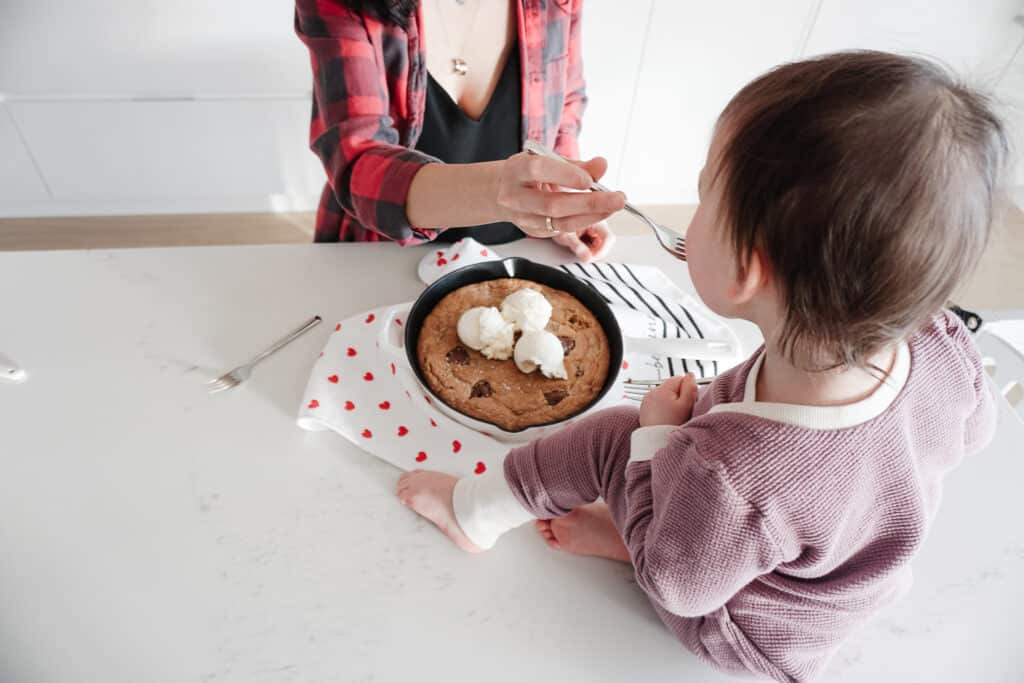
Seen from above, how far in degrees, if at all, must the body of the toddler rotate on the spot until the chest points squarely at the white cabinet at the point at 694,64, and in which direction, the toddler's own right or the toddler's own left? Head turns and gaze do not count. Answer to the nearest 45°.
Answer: approximately 45° to the toddler's own right

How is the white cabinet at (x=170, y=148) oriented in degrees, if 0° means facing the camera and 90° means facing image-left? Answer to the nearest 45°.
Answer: approximately 0°

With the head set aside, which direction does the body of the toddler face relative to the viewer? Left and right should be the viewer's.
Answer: facing away from the viewer and to the left of the viewer

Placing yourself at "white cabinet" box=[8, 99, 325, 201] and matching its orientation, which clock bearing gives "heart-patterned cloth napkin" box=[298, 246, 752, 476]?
The heart-patterned cloth napkin is roughly at 12 o'clock from the white cabinet.

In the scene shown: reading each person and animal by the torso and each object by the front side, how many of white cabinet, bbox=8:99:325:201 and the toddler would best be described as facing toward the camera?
1

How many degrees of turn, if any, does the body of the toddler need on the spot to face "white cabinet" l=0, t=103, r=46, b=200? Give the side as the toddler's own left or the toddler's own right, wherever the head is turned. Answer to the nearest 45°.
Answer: approximately 45° to the toddler's own left

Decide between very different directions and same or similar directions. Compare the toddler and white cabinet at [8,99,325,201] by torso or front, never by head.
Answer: very different directions

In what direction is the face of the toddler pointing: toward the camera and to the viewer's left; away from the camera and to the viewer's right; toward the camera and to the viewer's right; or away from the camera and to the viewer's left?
away from the camera and to the viewer's left

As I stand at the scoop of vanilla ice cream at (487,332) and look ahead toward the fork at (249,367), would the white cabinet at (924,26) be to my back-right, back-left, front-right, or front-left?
back-right

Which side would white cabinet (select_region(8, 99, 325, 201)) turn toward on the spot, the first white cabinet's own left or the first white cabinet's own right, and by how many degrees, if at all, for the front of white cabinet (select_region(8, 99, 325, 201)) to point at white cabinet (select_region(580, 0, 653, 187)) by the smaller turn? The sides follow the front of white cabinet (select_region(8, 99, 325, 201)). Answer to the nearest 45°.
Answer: approximately 90° to the first white cabinet's own left
